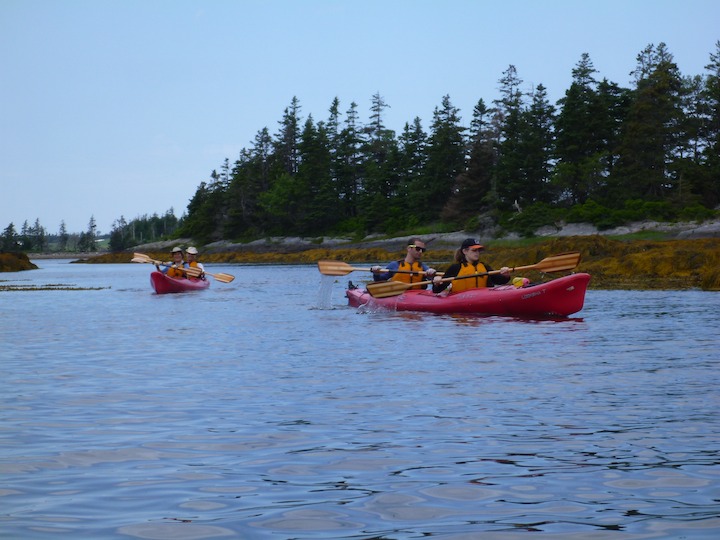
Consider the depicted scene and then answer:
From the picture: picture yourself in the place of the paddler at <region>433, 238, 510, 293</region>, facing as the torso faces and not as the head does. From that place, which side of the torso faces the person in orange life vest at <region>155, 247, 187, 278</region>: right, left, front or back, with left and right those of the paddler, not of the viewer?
back

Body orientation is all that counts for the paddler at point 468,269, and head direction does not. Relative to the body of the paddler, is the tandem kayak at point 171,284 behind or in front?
behind

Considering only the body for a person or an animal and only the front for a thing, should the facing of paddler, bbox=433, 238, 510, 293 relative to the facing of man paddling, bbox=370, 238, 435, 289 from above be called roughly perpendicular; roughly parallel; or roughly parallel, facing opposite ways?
roughly parallel

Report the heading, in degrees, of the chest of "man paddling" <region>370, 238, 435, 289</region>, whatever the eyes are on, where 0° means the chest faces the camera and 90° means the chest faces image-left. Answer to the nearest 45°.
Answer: approximately 315°

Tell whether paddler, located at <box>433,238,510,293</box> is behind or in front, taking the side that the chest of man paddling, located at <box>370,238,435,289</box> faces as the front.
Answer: in front

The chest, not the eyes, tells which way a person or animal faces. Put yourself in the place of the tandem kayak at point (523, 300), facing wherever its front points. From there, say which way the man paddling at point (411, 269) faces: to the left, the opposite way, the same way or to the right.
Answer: the same way

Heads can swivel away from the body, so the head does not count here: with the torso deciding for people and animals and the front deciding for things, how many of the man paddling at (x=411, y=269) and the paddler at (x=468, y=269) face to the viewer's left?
0

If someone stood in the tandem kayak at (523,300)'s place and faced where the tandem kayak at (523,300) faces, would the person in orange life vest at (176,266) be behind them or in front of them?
behind

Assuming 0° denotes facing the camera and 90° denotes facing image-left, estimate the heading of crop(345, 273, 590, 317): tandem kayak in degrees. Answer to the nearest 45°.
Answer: approximately 315°
